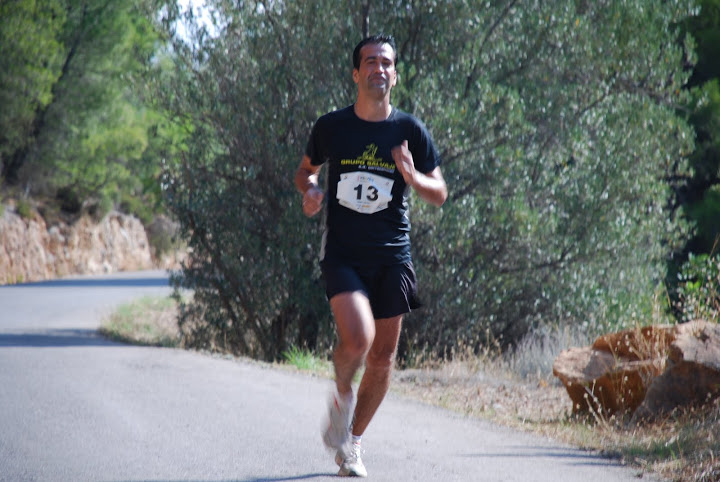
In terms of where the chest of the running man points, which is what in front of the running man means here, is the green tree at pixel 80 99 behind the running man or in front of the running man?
behind

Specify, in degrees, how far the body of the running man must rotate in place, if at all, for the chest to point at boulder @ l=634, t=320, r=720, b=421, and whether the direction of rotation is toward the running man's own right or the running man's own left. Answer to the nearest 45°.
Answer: approximately 135° to the running man's own left

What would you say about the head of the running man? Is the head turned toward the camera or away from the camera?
toward the camera

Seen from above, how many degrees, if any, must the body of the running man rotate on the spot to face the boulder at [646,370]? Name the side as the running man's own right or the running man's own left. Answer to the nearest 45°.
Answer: approximately 135° to the running man's own left

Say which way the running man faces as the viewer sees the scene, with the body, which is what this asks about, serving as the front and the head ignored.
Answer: toward the camera
